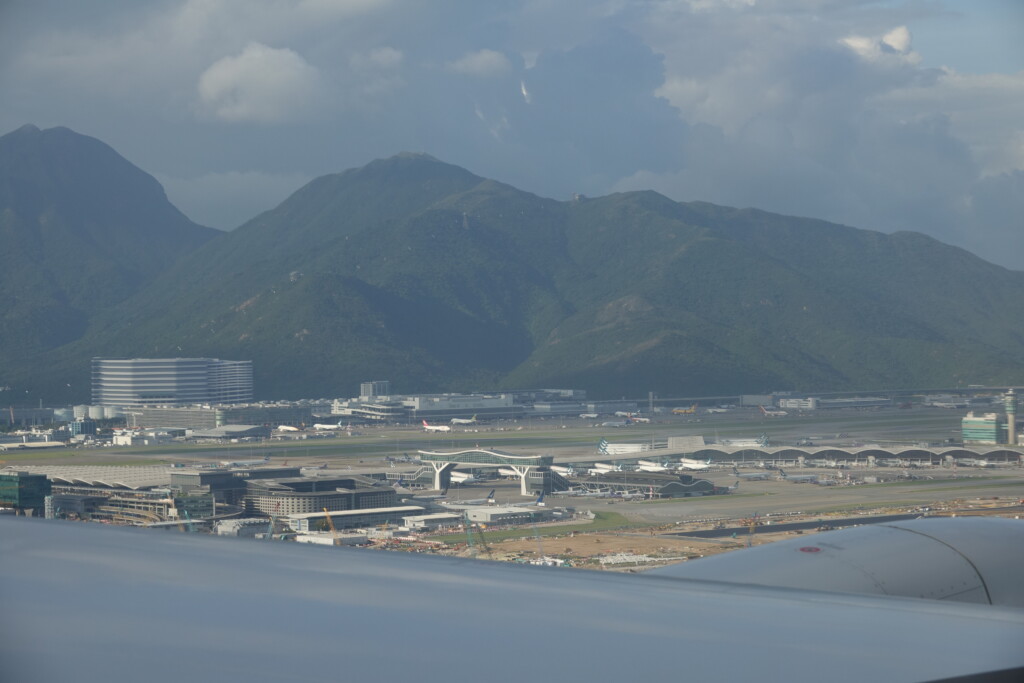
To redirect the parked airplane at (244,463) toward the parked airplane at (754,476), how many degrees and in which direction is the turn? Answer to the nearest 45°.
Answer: approximately 135° to its left

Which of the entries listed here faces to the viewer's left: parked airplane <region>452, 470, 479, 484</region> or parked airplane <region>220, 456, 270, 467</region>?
parked airplane <region>220, 456, 270, 467</region>

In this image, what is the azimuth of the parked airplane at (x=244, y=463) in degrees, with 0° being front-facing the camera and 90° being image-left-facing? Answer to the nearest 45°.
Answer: approximately 90°
